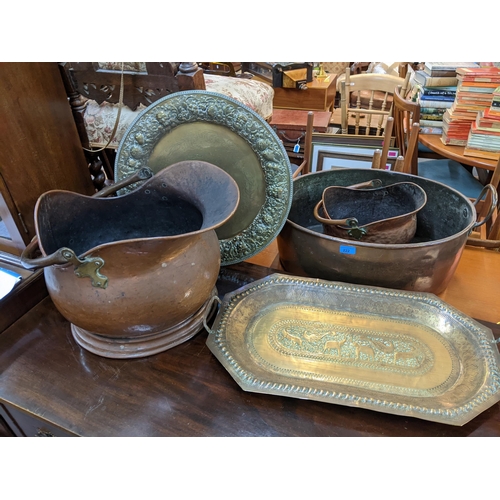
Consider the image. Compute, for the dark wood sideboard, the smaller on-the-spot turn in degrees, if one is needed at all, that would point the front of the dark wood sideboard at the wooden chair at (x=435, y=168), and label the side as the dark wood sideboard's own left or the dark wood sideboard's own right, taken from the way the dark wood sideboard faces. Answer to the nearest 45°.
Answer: approximately 180°

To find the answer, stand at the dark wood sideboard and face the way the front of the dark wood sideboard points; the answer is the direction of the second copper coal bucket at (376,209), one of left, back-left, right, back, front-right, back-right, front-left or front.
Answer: back

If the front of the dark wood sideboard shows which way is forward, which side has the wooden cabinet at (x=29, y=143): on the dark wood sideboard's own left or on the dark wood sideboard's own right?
on the dark wood sideboard's own right

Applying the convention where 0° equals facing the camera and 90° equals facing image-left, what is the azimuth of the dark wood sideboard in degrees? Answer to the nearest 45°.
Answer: approximately 45°

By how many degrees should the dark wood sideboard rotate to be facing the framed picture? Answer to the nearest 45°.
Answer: approximately 180°

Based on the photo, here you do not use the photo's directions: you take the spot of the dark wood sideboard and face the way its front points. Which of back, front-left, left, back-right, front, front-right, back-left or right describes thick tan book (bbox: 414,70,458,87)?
back

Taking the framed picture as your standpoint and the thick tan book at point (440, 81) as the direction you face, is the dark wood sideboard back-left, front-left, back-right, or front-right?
back-right

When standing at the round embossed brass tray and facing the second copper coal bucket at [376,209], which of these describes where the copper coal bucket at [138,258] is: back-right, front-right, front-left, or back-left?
back-right
